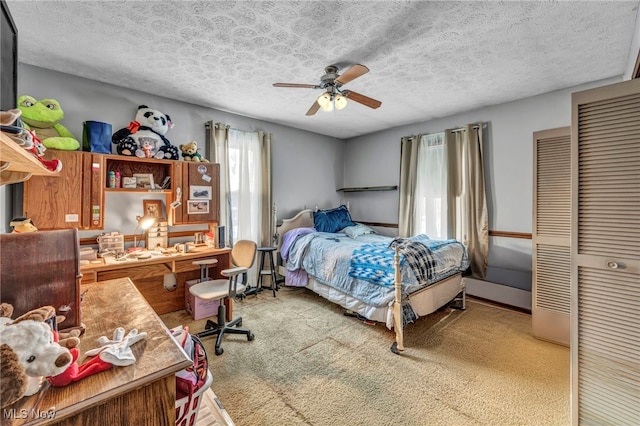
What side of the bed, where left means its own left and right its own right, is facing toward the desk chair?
right

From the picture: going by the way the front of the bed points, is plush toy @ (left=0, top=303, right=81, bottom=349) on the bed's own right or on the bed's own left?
on the bed's own right

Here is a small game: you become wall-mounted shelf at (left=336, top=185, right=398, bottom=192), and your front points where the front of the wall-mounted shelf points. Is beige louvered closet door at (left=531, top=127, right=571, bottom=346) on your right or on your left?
on your left

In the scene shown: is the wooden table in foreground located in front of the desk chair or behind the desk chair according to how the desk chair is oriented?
in front

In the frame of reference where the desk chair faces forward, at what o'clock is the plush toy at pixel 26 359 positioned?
The plush toy is roughly at 11 o'clock from the desk chair.

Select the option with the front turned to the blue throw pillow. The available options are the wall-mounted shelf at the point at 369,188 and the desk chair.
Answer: the wall-mounted shelf

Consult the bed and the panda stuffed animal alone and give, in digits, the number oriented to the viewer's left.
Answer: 0

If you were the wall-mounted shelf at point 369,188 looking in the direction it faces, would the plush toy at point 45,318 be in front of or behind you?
in front
